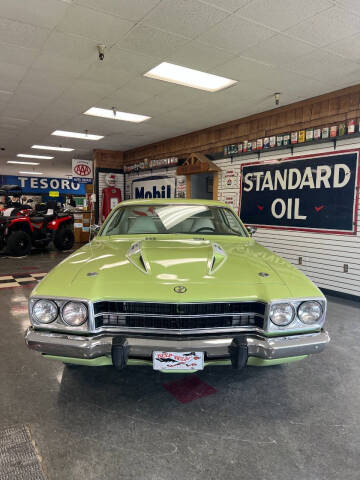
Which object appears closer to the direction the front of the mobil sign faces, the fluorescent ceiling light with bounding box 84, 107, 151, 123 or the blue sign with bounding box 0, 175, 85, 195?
the fluorescent ceiling light

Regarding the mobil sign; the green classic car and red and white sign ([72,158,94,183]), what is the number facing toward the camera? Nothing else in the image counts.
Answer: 3

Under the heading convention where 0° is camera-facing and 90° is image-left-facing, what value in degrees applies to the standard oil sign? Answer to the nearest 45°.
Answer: approximately 45°

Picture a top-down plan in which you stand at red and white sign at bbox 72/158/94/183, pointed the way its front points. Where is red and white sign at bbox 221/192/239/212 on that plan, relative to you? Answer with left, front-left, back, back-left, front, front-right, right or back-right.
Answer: front-left

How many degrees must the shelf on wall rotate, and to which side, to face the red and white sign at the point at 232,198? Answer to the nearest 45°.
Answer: approximately 90° to its right

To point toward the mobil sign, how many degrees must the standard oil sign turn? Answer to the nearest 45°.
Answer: approximately 90° to its right

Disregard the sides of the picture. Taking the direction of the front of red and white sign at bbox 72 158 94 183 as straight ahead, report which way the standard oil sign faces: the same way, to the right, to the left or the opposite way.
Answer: to the right

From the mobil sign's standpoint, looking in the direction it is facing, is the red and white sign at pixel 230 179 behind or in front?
in front

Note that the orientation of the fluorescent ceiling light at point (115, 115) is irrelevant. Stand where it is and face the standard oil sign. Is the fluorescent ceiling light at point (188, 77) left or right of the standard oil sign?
right

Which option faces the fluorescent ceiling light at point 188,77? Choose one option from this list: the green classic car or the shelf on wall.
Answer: the shelf on wall
